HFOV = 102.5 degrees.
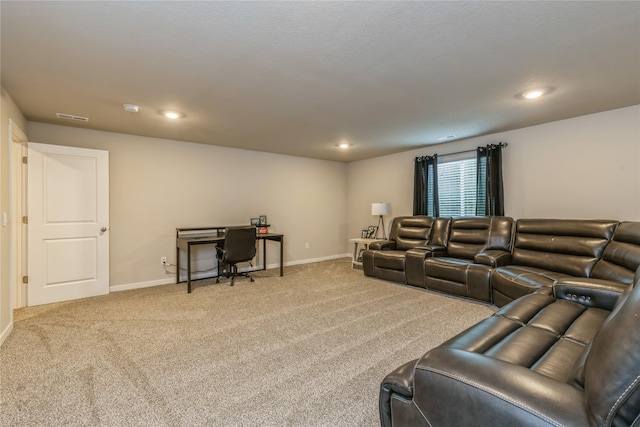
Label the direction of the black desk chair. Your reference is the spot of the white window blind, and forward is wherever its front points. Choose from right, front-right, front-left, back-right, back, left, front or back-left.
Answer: front

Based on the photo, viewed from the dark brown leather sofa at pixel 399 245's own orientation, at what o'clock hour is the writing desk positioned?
The writing desk is roughly at 1 o'clock from the dark brown leather sofa.

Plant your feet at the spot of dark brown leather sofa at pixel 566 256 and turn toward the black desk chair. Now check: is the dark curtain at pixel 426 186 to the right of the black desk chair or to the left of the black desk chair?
right

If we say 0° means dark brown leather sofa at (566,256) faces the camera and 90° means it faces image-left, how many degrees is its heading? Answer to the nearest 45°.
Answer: approximately 45°

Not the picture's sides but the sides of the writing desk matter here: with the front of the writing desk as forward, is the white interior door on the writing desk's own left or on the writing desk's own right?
on the writing desk's own right

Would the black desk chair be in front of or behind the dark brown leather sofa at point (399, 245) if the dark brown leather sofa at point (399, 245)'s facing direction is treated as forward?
in front

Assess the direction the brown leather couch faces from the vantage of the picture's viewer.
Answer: facing the viewer and to the left of the viewer

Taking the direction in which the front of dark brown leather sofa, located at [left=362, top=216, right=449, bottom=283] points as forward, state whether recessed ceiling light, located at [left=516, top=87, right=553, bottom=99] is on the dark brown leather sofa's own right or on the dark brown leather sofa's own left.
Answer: on the dark brown leather sofa's own left

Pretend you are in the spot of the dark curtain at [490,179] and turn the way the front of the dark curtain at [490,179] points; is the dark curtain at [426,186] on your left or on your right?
on your right

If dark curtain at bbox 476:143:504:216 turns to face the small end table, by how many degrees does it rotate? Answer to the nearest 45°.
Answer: approximately 45° to its right

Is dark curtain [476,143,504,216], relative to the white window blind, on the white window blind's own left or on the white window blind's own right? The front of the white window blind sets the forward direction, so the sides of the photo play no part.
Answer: on the white window blind's own left

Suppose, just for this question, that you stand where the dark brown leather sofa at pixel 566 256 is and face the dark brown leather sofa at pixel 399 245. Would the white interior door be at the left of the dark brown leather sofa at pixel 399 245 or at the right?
left

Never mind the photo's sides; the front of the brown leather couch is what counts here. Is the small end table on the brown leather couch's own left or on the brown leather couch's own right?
on the brown leather couch's own right

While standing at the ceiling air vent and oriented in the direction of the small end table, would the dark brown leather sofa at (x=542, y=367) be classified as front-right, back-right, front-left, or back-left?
front-right
